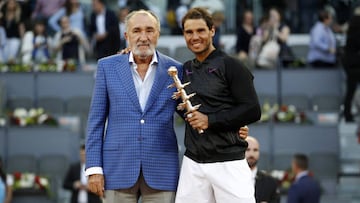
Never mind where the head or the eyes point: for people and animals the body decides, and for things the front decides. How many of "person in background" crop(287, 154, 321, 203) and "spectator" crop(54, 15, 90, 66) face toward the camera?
1

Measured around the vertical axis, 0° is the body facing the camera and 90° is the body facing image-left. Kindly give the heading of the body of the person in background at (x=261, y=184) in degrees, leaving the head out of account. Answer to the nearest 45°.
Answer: approximately 45°

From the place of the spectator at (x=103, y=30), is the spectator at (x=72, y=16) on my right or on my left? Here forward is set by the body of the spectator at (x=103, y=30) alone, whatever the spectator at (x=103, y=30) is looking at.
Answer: on my right

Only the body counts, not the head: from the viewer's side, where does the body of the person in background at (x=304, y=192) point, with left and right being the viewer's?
facing away from the viewer and to the left of the viewer

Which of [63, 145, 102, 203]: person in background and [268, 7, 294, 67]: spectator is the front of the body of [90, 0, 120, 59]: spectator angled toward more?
the person in background

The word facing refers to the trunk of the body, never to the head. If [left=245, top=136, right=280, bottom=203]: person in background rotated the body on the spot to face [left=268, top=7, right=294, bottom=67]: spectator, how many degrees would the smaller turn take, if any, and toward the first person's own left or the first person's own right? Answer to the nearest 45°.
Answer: approximately 135° to the first person's own right

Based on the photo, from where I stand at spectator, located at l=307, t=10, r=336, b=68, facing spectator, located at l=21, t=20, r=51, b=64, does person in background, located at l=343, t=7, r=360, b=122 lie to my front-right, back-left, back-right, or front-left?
back-left

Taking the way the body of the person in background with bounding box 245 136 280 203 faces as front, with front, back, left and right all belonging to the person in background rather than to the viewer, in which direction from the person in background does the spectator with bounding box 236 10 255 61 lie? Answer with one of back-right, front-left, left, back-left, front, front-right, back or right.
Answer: back-right
